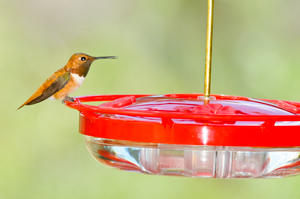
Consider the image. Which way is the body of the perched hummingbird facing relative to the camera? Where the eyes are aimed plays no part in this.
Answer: to the viewer's right
